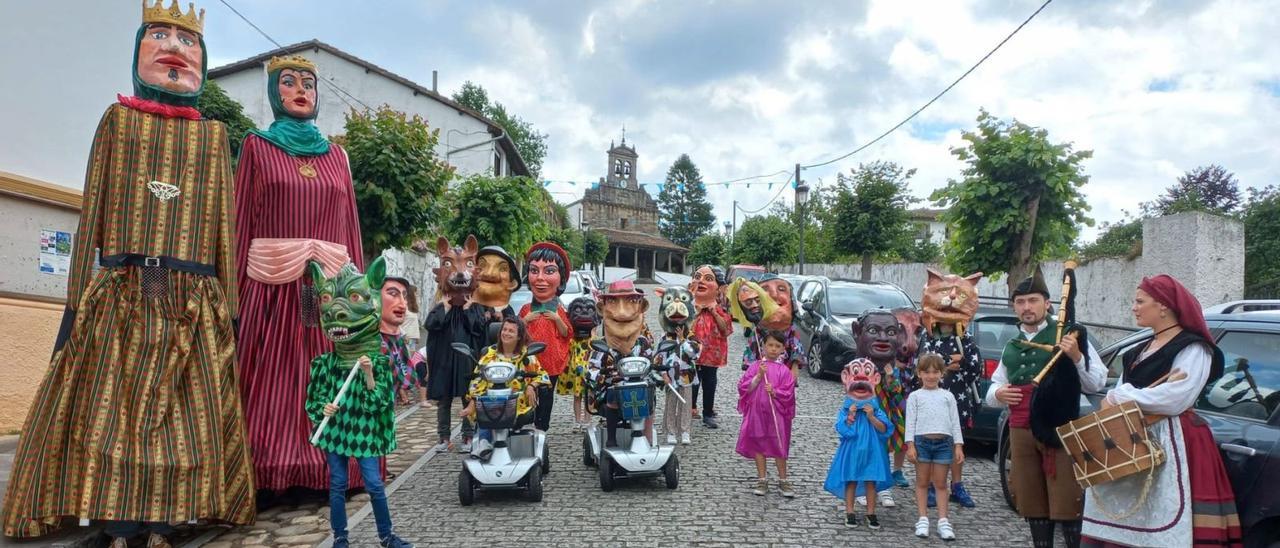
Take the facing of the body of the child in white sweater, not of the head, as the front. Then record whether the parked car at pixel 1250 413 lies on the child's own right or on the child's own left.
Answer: on the child's own left

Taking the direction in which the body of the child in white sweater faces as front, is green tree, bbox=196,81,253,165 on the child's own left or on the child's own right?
on the child's own right

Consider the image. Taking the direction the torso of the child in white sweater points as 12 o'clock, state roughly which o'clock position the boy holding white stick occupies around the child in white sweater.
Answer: The boy holding white stick is roughly at 2 o'clock from the child in white sweater.

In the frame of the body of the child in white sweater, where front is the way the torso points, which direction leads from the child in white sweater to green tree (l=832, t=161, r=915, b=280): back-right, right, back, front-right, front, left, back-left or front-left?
back

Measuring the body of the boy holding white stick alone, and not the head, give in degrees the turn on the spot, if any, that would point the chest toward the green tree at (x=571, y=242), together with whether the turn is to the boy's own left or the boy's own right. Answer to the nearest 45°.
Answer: approximately 180°

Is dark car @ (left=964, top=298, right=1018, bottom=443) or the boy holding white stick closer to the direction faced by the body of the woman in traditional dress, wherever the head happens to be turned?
the boy holding white stick

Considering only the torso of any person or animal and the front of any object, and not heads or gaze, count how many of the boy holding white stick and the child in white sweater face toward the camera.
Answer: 2

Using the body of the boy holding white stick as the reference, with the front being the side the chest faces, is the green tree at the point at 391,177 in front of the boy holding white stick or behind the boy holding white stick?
behind

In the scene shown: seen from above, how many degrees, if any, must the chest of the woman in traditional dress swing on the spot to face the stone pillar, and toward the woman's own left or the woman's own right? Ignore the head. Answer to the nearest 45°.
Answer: approximately 135° to the woman's own right

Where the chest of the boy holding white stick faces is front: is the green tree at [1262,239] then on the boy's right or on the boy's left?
on the boy's left
